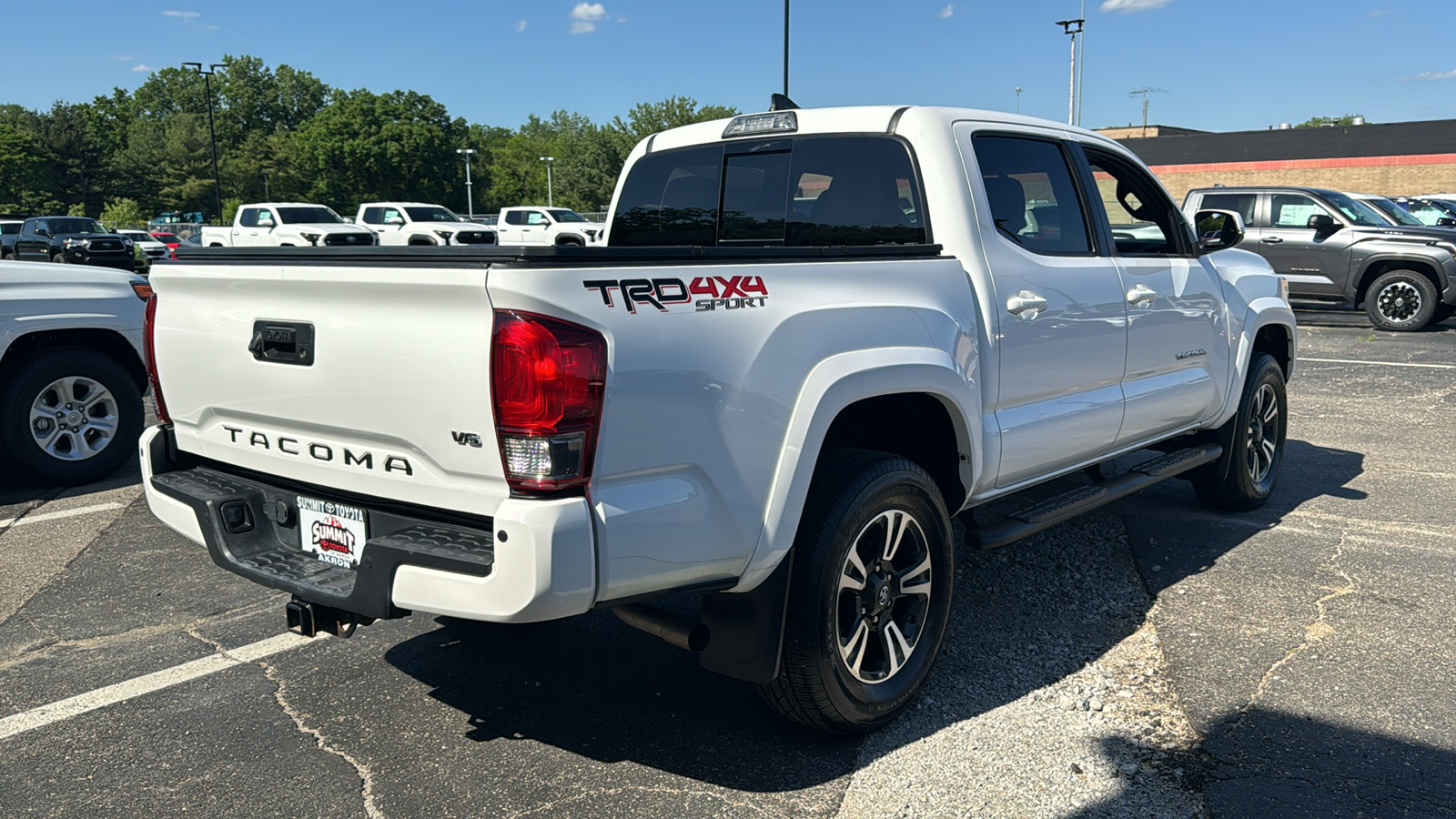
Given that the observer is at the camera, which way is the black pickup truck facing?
facing the viewer and to the right of the viewer

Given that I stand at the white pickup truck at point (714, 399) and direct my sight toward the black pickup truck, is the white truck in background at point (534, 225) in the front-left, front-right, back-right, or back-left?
front-right

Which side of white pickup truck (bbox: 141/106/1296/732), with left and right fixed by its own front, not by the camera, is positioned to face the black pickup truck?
left

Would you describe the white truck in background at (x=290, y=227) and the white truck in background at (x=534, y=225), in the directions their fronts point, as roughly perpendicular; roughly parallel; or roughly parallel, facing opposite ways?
roughly parallel

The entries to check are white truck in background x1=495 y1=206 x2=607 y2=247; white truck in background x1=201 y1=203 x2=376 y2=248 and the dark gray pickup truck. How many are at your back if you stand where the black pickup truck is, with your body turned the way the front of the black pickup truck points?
0

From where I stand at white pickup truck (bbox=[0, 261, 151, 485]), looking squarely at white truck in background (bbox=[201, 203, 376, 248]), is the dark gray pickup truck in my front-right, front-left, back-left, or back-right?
front-right

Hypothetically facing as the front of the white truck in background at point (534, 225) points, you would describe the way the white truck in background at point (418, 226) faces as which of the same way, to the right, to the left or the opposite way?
the same way

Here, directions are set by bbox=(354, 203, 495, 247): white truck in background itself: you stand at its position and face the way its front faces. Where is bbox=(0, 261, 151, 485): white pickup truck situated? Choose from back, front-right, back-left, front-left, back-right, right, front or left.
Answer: front-right

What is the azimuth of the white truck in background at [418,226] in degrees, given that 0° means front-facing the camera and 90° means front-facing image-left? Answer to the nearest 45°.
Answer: approximately 315°

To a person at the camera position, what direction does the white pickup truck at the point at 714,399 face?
facing away from the viewer and to the right of the viewer

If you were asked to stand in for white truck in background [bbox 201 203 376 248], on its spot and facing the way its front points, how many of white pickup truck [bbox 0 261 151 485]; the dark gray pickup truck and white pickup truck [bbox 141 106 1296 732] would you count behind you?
0

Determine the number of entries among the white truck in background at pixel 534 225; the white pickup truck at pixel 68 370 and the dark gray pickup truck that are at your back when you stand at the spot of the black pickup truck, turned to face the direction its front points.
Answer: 0

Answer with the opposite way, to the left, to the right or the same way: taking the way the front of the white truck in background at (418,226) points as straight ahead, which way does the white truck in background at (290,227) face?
the same way
